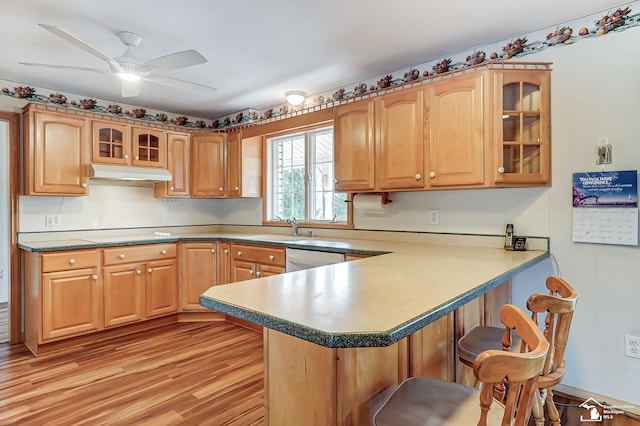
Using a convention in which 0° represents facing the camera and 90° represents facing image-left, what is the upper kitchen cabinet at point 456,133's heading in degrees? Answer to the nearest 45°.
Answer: approximately 45°

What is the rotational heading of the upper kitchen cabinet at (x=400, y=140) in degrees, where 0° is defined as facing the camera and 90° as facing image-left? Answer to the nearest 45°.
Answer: approximately 45°

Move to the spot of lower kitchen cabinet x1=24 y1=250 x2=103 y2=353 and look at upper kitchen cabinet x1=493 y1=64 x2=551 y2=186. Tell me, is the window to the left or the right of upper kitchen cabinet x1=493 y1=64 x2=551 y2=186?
left

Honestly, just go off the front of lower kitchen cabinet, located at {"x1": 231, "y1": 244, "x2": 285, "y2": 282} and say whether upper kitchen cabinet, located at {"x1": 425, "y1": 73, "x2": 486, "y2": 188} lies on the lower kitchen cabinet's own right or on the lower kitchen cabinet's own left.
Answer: on the lower kitchen cabinet's own left

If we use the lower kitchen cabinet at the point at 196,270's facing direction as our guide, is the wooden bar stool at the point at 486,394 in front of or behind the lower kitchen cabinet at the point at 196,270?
in front

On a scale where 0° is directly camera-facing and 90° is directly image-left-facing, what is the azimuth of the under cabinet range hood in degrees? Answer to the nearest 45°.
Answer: approximately 0°

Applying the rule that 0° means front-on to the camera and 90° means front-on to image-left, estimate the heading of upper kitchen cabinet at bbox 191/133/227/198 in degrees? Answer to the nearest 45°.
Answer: approximately 0°
